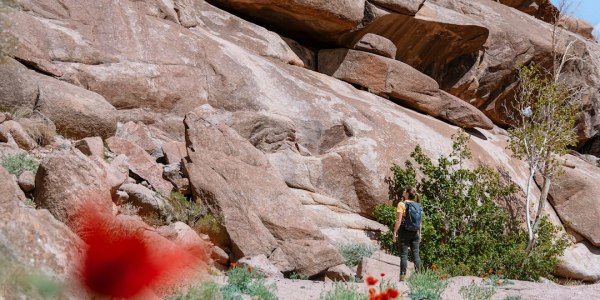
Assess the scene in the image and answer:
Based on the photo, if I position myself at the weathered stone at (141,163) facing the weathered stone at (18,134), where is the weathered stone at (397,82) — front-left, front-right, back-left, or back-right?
back-right

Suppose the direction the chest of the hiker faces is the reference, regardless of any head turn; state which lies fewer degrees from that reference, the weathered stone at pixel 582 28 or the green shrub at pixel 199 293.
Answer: the weathered stone

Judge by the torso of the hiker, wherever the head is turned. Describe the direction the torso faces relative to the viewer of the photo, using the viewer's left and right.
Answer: facing away from the viewer and to the left of the viewer

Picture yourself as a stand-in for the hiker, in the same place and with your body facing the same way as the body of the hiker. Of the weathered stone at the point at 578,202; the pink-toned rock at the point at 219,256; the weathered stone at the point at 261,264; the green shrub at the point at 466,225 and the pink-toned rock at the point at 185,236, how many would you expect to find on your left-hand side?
3

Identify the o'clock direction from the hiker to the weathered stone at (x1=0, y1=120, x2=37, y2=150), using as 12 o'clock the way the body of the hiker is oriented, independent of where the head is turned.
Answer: The weathered stone is roughly at 10 o'clock from the hiker.

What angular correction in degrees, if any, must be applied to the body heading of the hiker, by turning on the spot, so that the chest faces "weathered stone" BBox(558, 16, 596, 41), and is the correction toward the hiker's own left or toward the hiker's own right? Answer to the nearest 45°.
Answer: approximately 45° to the hiker's own right

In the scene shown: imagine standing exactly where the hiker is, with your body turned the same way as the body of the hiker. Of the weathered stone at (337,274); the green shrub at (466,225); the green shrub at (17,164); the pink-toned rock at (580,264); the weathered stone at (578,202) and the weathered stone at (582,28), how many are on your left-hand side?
2

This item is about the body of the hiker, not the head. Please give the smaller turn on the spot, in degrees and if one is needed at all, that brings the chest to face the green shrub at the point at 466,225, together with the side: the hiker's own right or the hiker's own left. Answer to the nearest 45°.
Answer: approximately 45° to the hiker's own right

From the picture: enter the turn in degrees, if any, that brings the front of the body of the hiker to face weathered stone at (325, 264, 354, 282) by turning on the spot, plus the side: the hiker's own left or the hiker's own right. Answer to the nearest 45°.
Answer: approximately 90° to the hiker's own left

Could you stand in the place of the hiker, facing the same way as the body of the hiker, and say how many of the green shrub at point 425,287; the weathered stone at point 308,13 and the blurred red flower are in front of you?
1

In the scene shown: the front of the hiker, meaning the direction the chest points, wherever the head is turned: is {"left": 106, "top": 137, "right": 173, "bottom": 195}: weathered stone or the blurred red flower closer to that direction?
the weathered stone

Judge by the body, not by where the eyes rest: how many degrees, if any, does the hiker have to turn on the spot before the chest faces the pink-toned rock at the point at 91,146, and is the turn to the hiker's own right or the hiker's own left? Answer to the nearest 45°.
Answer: approximately 45° to the hiker's own left

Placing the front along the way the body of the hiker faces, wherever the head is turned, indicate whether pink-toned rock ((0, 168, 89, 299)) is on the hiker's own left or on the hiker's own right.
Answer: on the hiker's own left

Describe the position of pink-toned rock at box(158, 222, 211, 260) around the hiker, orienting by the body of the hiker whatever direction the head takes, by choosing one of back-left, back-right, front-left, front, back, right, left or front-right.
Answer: left
